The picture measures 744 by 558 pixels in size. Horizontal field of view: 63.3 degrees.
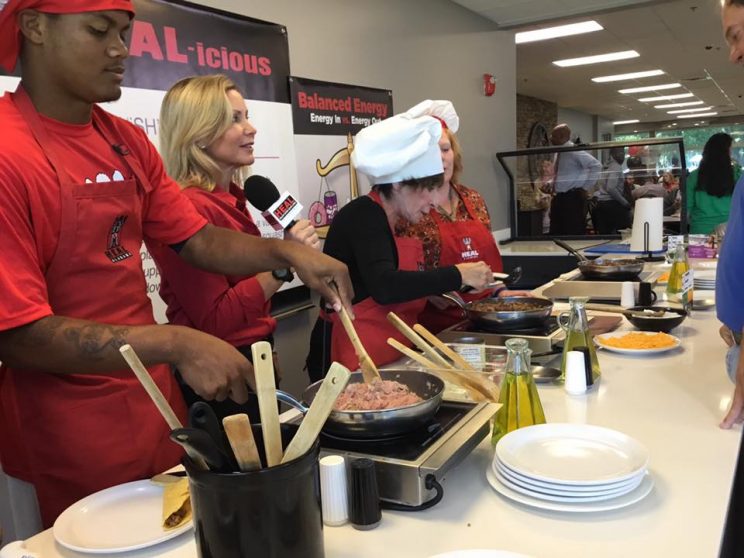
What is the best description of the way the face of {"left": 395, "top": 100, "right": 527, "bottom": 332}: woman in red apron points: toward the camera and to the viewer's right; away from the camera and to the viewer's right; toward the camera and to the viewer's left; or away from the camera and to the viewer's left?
toward the camera and to the viewer's left

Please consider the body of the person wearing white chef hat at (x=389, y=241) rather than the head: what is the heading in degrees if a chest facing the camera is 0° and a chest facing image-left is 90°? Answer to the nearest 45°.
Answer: approximately 270°

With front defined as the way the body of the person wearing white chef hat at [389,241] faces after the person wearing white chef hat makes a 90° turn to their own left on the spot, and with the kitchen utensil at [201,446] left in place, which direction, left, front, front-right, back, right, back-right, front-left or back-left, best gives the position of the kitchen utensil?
back

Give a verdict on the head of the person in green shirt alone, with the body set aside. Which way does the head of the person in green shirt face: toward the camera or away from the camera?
away from the camera

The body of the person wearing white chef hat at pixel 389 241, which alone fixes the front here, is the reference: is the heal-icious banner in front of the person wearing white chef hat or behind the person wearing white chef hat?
behind

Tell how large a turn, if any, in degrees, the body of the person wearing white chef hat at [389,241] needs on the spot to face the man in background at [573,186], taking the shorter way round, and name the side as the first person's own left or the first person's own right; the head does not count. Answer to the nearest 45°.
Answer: approximately 45° to the first person's own left

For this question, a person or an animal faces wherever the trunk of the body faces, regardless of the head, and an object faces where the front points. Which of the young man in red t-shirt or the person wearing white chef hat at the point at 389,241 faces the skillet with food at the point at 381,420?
the young man in red t-shirt

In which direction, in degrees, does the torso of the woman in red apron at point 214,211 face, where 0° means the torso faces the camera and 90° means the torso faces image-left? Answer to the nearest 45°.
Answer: approximately 270°

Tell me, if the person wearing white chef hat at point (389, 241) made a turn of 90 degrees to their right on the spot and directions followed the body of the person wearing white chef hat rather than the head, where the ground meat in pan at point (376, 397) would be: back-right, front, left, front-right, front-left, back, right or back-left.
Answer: front

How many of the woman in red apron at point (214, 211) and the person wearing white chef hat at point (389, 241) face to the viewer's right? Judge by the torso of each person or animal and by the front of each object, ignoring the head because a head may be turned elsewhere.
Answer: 2
